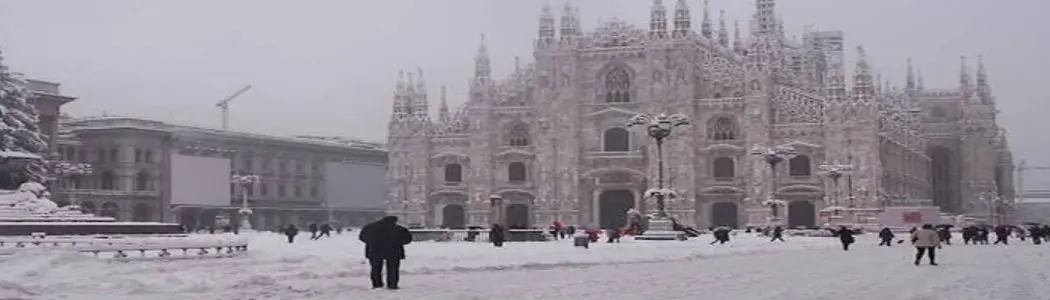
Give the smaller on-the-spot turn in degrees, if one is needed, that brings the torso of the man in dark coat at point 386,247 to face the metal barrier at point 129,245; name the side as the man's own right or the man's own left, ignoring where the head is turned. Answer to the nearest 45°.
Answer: approximately 45° to the man's own left

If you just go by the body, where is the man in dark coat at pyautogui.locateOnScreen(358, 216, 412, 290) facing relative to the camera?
away from the camera

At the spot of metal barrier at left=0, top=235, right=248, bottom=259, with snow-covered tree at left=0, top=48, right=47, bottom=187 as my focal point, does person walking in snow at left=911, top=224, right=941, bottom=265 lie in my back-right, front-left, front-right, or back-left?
back-right

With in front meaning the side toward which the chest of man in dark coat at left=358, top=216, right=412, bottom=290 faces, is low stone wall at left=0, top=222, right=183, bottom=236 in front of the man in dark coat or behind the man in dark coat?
in front

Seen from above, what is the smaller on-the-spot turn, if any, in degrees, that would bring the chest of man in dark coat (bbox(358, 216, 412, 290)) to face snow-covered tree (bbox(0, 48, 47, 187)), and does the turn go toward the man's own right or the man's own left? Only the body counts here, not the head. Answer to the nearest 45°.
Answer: approximately 45° to the man's own left

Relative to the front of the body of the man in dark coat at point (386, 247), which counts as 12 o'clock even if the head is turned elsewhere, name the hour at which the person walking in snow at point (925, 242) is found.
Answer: The person walking in snow is roughly at 2 o'clock from the man in dark coat.

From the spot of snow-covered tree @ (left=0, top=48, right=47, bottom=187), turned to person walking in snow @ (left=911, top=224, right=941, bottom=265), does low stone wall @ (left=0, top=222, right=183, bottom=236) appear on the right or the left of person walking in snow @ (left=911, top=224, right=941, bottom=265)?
right

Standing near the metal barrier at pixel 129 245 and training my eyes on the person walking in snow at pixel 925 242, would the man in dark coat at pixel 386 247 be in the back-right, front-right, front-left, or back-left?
front-right
